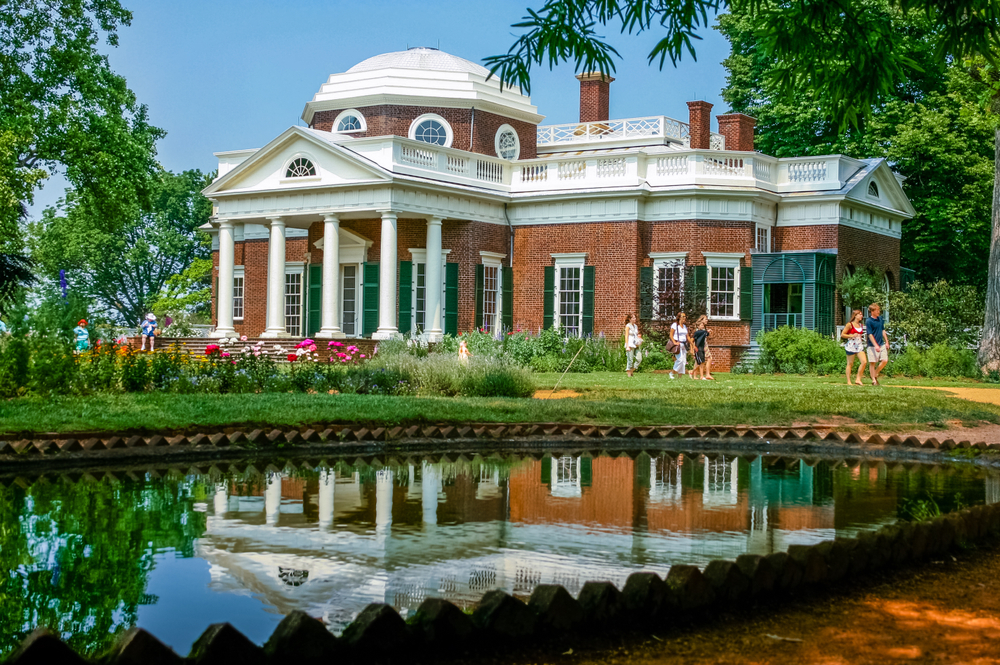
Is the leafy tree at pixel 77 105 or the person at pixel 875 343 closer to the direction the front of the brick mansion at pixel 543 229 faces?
the leafy tree

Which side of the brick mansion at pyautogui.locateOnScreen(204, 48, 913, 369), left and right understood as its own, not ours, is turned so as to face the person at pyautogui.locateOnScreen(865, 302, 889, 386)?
left

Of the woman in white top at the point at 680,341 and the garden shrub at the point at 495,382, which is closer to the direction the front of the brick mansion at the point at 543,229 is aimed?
the garden shrub

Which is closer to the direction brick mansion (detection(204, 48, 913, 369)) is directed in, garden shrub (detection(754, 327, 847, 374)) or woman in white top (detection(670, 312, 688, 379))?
the woman in white top

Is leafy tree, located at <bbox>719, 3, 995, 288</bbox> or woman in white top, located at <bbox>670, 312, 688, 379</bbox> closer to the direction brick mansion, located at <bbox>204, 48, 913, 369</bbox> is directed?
the woman in white top

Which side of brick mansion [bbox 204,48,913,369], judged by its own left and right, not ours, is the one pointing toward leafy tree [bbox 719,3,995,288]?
back

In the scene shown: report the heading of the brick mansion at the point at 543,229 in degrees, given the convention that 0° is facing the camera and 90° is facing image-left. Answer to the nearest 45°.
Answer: approximately 45°

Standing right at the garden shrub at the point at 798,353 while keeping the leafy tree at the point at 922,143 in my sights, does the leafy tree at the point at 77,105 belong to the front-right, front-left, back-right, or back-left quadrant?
back-left

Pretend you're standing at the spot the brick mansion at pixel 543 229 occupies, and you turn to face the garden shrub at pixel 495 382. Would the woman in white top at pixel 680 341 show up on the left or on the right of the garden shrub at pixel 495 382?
left

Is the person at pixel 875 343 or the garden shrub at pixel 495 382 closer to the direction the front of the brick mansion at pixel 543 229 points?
the garden shrub

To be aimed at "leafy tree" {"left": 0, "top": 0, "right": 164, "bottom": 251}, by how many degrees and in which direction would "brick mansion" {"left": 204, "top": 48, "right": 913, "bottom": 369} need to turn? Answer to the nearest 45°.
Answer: approximately 45° to its right
